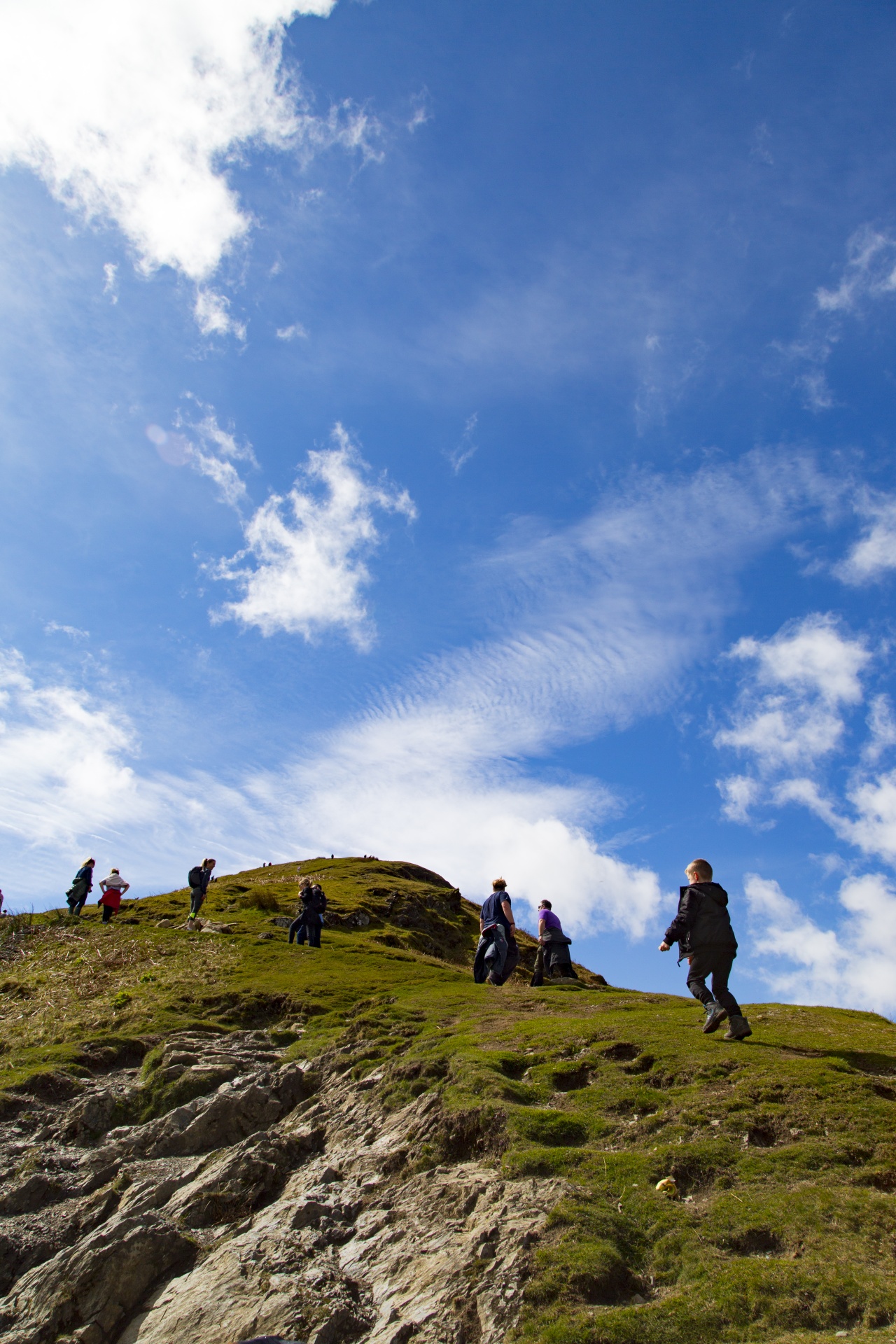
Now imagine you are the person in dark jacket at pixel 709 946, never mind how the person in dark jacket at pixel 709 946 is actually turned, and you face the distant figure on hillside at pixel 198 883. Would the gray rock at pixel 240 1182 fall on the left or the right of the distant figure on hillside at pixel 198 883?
left

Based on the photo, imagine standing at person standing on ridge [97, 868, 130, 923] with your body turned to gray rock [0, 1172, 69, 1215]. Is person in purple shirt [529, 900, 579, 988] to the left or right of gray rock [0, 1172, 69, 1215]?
left

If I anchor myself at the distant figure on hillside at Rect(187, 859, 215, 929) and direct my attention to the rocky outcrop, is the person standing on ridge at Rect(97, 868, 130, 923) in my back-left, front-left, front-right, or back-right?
back-right

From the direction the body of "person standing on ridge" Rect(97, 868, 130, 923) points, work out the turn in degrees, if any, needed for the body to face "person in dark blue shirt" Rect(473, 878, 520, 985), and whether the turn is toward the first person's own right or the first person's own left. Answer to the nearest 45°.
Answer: approximately 135° to the first person's own right

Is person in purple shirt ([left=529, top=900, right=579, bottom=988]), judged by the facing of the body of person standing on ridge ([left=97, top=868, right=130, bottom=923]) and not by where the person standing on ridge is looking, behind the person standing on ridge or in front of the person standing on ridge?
behind

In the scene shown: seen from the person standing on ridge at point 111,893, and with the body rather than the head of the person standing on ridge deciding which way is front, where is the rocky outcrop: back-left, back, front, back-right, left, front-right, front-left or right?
back

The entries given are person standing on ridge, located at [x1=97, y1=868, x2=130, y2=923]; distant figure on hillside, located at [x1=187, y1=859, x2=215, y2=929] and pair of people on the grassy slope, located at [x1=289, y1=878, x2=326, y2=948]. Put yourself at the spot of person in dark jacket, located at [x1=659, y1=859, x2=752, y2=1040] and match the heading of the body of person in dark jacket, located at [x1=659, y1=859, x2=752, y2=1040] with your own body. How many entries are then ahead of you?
3

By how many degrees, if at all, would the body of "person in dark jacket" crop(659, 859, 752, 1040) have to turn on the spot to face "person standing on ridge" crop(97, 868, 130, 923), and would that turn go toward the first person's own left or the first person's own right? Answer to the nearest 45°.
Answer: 0° — they already face them

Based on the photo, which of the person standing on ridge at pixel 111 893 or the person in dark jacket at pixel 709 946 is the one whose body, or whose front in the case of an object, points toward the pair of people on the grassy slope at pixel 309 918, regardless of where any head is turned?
the person in dark jacket

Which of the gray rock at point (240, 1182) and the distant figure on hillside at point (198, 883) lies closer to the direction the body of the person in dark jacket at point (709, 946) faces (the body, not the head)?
the distant figure on hillside

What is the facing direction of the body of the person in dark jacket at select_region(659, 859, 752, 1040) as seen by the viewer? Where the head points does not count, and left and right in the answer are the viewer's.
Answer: facing away from the viewer and to the left of the viewer
